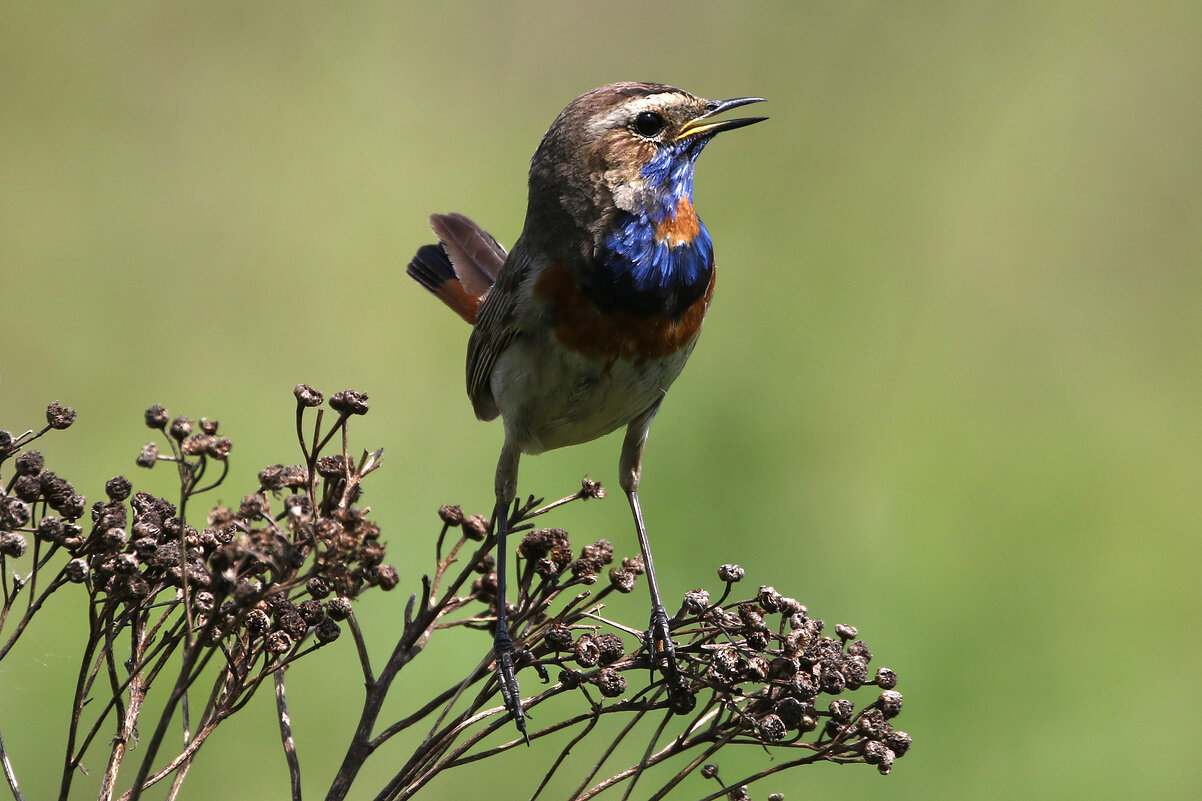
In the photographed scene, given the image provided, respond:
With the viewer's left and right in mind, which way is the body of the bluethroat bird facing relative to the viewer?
facing the viewer and to the right of the viewer
